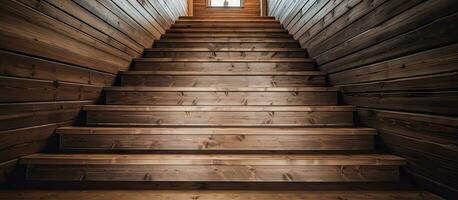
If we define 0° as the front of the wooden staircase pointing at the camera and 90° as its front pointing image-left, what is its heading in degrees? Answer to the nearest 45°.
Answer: approximately 0°
